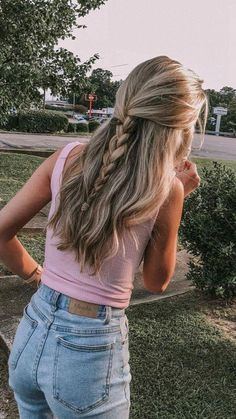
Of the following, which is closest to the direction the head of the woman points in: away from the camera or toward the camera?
away from the camera

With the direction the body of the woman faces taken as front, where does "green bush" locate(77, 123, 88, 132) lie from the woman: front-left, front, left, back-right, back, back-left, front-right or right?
front-left

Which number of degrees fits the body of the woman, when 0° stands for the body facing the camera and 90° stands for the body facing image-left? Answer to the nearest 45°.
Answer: approximately 225°
